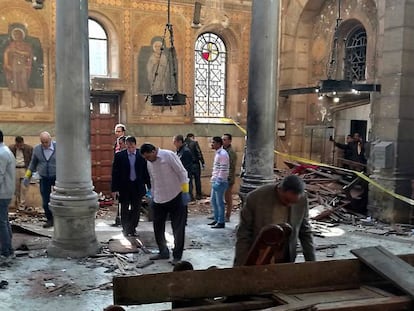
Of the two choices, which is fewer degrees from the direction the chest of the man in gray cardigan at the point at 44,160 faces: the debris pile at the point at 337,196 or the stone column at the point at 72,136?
the stone column

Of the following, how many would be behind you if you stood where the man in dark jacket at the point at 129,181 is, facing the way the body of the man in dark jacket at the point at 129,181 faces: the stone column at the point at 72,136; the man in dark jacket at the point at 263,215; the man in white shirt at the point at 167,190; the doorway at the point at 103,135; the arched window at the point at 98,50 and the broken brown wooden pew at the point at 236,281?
2

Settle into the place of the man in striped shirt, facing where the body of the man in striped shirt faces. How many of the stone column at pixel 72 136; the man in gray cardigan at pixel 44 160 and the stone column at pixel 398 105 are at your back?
1

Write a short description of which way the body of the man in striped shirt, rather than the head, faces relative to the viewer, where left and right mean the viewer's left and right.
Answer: facing to the left of the viewer

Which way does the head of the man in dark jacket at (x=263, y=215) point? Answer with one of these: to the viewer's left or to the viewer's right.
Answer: to the viewer's left

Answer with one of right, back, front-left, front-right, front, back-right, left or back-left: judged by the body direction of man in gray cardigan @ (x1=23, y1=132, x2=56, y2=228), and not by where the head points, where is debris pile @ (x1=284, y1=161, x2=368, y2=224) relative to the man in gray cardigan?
left
